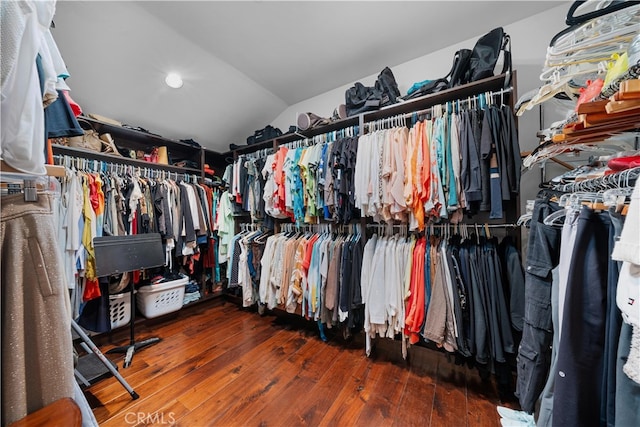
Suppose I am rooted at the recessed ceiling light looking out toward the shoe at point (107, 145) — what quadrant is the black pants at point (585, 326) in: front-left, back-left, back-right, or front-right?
back-left

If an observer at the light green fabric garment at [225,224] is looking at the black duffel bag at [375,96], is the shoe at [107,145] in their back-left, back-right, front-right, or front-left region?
back-right
